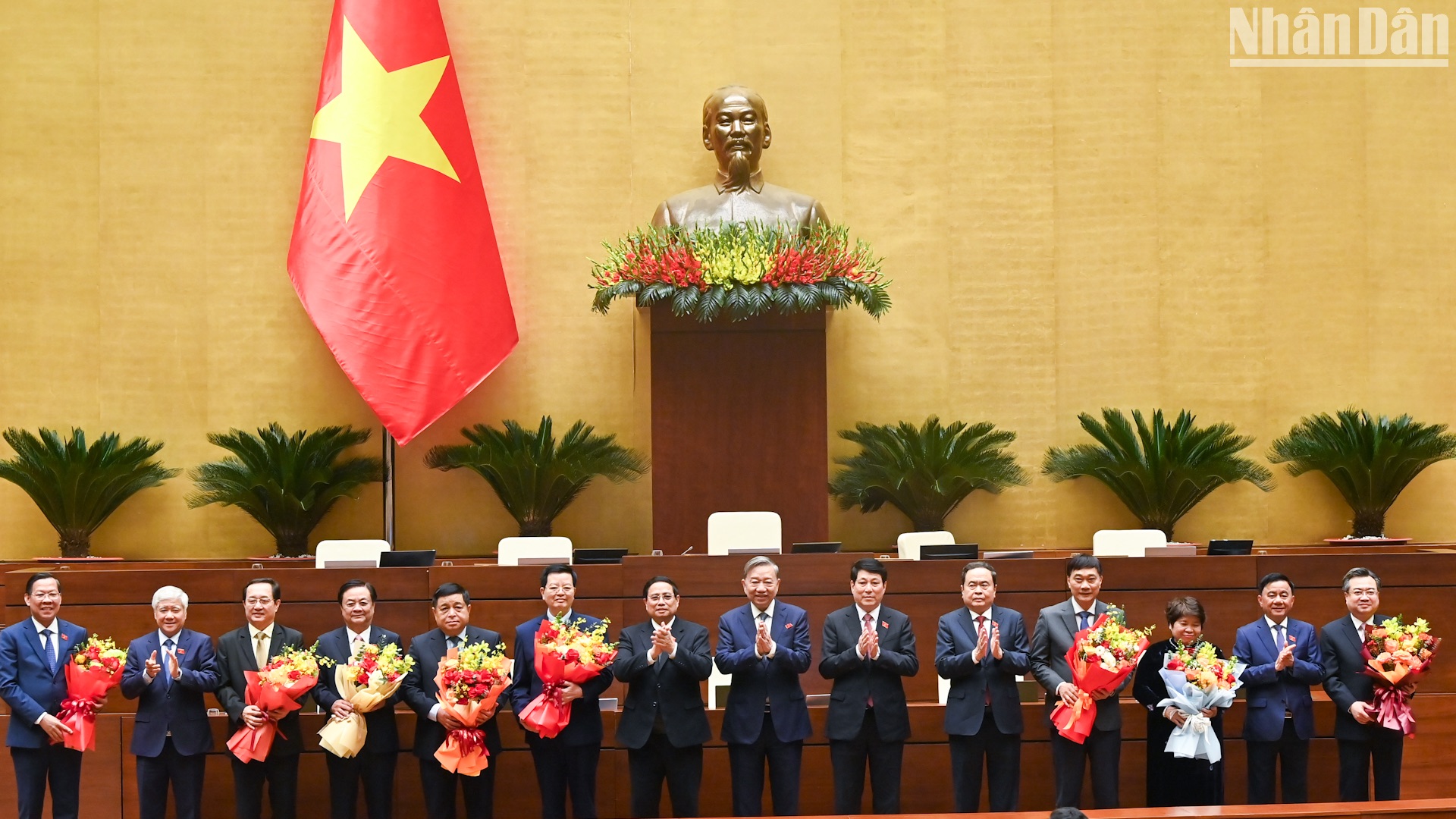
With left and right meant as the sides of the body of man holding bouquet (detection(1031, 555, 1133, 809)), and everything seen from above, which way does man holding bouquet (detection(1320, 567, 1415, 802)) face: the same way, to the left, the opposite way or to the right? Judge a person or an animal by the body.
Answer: the same way

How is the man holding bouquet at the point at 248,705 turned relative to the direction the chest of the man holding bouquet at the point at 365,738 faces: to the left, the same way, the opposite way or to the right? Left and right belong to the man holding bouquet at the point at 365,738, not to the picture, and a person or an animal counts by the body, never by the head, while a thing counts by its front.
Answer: the same way

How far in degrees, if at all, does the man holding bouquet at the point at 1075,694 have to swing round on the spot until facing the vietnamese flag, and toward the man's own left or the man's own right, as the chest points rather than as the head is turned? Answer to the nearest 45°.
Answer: approximately 135° to the man's own right

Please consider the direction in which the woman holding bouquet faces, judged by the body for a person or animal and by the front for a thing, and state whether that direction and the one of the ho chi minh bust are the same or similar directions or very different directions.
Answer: same or similar directions

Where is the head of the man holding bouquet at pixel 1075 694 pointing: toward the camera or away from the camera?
toward the camera

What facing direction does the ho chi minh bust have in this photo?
toward the camera

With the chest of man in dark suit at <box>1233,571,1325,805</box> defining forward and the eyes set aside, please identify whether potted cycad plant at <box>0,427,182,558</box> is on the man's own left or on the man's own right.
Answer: on the man's own right

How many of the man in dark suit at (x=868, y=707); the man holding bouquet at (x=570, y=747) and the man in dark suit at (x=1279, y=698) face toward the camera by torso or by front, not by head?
3

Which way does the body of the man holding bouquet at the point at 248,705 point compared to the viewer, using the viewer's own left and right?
facing the viewer

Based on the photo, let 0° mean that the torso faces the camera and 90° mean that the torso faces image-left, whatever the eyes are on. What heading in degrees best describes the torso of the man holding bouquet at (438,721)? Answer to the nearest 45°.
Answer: approximately 0°

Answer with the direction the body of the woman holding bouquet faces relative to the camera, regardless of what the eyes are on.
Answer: toward the camera

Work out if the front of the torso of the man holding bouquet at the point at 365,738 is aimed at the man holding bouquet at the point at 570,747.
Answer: no

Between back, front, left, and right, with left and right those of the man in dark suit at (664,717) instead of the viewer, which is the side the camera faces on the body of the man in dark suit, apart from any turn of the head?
front

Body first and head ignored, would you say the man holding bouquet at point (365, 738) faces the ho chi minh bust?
no

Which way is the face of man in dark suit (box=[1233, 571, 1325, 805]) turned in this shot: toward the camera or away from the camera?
toward the camera

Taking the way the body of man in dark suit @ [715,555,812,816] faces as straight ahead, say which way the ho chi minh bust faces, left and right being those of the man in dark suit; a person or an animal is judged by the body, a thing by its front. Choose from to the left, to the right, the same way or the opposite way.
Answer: the same way

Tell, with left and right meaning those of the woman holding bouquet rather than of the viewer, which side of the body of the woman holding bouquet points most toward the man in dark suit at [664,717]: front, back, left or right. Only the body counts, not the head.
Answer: right
